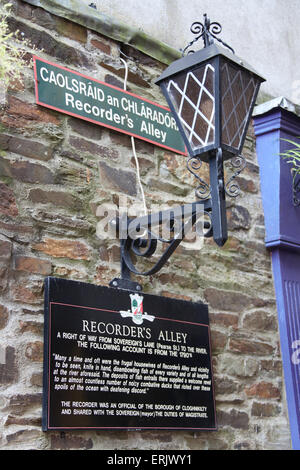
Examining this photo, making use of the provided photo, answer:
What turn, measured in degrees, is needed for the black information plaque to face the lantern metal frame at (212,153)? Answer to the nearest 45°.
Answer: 0° — it already faces it

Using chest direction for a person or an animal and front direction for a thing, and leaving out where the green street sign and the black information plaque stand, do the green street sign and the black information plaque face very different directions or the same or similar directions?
same or similar directions

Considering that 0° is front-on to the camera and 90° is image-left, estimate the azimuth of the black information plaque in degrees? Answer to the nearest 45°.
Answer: approximately 315°

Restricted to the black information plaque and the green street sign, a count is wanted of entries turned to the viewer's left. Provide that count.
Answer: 0

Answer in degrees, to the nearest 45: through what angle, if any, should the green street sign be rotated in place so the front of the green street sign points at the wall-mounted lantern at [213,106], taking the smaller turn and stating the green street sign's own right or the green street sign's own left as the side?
0° — it already faces it

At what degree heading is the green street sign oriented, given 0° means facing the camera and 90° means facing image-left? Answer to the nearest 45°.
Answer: approximately 315°
